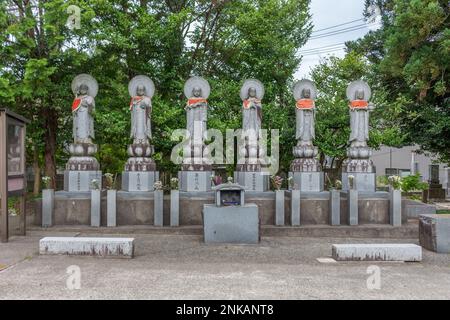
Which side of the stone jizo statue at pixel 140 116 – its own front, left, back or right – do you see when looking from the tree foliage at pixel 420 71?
left

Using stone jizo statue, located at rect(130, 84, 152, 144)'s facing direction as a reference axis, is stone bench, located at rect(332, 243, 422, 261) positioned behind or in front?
in front

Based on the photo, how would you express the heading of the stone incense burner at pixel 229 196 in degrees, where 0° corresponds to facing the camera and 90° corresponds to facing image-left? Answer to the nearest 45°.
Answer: approximately 0°

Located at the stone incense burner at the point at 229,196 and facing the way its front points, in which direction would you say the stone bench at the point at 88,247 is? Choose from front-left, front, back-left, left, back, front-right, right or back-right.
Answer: front-right

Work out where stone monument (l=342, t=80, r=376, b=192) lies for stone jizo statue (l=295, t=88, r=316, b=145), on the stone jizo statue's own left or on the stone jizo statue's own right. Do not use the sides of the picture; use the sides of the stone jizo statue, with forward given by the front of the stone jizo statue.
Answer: on the stone jizo statue's own left

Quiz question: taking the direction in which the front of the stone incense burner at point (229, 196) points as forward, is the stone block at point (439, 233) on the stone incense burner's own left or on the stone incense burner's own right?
on the stone incense burner's own left

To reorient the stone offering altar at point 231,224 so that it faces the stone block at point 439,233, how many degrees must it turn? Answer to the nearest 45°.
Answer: approximately 90° to its left

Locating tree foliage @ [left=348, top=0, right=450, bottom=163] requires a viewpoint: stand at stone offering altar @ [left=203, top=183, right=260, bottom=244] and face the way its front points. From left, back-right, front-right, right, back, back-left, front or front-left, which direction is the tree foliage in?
back-left

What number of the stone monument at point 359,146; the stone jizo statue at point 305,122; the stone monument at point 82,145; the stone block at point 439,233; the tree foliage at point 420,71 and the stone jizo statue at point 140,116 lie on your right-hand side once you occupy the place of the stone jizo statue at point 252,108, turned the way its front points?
2

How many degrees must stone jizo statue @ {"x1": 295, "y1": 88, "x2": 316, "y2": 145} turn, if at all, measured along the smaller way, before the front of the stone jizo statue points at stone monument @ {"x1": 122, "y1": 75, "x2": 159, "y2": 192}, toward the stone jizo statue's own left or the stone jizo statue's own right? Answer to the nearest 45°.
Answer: approximately 90° to the stone jizo statue's own right

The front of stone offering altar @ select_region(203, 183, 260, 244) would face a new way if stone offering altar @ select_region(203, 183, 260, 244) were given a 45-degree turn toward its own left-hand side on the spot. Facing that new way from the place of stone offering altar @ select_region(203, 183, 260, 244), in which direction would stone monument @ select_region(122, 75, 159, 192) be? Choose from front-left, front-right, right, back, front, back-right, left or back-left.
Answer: back
